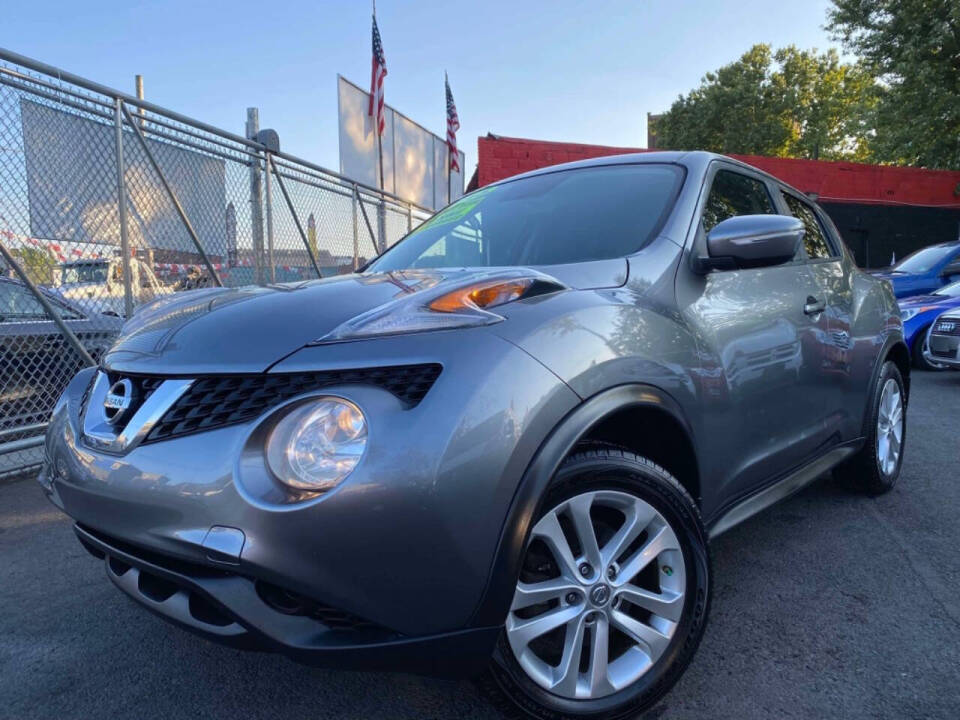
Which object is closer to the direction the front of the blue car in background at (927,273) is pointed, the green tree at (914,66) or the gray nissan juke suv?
the gray nissan juke suv

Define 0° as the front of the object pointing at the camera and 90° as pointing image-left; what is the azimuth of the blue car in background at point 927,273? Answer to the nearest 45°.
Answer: approximately 45°

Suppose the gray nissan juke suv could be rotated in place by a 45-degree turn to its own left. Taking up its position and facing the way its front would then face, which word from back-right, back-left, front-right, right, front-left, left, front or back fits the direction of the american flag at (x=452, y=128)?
back

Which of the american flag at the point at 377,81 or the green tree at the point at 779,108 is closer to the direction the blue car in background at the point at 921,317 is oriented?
the american flag

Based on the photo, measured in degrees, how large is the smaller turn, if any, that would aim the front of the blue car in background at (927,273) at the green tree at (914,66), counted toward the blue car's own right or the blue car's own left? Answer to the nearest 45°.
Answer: approximately 135° to the blue car's own right

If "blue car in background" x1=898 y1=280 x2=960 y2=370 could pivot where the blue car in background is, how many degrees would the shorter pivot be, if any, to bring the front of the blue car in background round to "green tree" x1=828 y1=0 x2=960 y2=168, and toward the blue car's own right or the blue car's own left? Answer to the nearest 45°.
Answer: approximately 135° to the blue car's own right

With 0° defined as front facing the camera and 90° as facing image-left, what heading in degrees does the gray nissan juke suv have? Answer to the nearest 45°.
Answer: approximately 45°

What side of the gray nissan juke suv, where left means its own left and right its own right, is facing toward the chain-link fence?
right

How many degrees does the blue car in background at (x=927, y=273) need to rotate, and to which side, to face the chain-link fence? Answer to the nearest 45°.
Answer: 0° — it already faces it

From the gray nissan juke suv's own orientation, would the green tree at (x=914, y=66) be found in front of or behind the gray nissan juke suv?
behind

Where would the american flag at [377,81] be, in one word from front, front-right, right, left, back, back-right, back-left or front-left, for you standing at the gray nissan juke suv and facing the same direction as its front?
back-right
